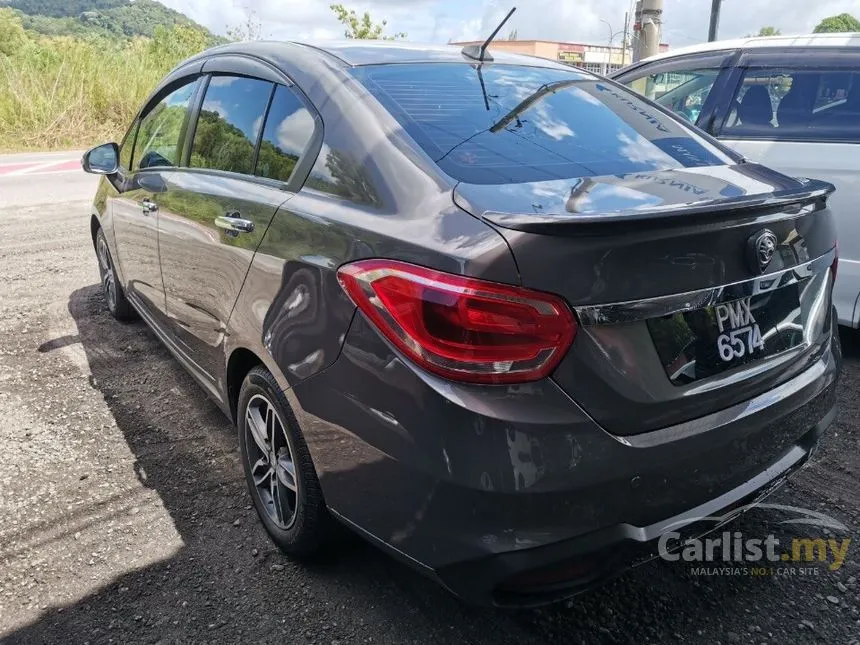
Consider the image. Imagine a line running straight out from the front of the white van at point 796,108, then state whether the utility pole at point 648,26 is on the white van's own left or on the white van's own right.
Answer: on the white van's own right

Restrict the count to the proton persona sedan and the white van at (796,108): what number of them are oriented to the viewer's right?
0

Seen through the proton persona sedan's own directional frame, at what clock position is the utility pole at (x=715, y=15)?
The utility pole is roughly at 2 o'clock from the proton persona sedan.

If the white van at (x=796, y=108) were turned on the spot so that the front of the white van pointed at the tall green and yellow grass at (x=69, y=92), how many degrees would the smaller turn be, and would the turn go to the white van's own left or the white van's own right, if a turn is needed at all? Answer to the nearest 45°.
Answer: approximately 45° to the white van's own right

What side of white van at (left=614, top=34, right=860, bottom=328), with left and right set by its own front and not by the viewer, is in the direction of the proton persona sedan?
left

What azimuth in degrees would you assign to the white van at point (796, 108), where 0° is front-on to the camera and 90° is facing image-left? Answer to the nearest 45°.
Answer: approximately 90°

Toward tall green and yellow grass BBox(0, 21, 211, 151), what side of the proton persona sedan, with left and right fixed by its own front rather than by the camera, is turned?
front

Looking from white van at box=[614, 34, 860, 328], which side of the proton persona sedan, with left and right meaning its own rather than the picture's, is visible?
right

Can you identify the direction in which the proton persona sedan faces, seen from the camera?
facing away from the viewer and to the left of the viewer

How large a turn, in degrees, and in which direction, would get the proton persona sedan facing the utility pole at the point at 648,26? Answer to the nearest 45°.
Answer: approximately 45° to its right

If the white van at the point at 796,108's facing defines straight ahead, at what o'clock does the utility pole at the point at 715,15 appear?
The utility pole is roughly at 3 o'clock from the white van.

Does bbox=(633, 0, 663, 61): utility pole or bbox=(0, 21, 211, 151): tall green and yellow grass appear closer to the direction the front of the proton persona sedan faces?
the tall green and yellow grass
